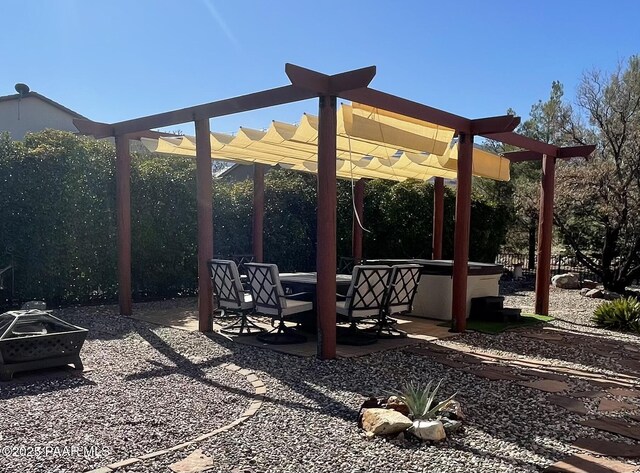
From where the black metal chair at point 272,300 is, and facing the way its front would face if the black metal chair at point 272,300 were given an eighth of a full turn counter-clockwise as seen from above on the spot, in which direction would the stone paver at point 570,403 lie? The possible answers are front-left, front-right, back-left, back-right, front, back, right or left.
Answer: back-right

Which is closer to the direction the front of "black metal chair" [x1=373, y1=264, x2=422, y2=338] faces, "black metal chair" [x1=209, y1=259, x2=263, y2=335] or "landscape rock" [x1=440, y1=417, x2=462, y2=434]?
the black metal chair

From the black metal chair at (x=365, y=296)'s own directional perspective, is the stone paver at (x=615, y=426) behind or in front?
behind

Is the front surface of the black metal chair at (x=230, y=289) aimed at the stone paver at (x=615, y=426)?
no

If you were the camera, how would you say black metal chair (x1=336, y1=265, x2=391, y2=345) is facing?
facing away from the viewer and to the left of the viewer

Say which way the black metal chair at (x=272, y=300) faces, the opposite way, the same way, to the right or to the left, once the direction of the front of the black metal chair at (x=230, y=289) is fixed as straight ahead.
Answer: the same way

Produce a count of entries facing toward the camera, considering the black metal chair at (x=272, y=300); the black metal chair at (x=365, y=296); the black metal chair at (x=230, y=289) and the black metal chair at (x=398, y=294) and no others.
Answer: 0

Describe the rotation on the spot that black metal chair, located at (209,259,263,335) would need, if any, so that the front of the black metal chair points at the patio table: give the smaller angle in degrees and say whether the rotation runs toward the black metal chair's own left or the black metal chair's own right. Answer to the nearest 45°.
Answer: approximately 45° to the black metal chair's own right

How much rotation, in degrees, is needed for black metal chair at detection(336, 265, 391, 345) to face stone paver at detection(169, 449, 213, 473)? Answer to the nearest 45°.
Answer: approximately 135° to its left

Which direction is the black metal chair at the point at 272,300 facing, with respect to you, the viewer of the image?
facing away from the viewer and to the right of the viewer

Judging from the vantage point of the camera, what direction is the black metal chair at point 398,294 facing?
facing away from the viewer and to the left of the viewer

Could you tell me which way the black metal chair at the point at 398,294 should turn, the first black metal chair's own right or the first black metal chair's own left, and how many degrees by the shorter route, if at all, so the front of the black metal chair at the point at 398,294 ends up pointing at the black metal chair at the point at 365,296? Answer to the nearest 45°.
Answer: approximately 90° to the first black metal chair's own left

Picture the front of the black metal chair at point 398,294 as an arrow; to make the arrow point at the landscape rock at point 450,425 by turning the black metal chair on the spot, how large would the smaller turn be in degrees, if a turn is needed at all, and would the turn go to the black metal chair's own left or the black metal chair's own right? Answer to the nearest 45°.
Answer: approximately 135° to the black metal chair's own left

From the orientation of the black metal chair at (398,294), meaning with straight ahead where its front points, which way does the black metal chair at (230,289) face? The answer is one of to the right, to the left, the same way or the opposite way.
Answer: to the right

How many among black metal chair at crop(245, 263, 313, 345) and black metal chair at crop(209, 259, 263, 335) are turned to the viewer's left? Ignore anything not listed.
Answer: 0

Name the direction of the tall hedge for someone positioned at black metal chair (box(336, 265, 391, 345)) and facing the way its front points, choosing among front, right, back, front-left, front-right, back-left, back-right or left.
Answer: front

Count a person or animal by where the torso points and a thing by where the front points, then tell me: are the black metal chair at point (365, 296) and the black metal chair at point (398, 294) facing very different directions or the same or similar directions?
same or similar directions

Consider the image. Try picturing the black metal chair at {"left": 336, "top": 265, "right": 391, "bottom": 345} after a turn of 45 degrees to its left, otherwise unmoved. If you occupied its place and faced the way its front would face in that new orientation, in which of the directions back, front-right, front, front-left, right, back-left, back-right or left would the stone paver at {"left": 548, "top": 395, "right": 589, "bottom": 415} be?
back-left

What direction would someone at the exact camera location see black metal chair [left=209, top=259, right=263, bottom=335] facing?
facing away from the viewer and to the right of the viewer

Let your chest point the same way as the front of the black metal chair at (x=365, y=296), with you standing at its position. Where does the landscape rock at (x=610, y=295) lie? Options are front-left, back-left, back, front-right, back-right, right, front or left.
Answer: right
